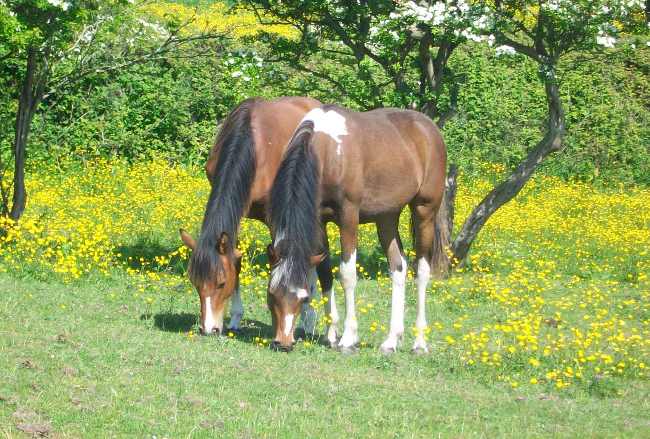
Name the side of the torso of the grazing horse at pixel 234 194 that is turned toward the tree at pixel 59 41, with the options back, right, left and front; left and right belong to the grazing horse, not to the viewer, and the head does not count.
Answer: right

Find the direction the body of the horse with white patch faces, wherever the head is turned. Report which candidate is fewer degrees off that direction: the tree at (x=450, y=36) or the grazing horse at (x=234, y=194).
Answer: the grazing horse

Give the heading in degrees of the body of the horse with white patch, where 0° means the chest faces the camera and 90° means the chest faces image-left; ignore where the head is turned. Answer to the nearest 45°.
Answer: approximately 45°

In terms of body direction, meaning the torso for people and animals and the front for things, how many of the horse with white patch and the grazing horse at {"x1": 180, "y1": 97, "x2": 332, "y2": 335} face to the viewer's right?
0

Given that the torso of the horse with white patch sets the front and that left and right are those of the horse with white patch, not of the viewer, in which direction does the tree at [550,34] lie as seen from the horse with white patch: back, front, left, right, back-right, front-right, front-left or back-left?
back

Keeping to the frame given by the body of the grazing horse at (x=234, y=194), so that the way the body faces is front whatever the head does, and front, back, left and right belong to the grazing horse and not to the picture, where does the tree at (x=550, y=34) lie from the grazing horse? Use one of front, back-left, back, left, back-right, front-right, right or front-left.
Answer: back

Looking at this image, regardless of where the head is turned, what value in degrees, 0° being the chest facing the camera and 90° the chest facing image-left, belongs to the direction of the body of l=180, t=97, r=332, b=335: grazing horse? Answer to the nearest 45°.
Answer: approximately 45°
